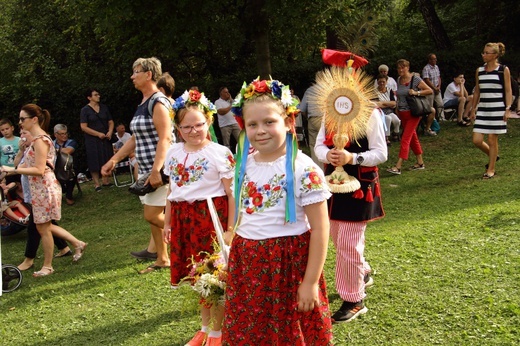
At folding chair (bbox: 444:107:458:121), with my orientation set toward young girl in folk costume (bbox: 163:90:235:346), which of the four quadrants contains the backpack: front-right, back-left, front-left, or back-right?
front-right

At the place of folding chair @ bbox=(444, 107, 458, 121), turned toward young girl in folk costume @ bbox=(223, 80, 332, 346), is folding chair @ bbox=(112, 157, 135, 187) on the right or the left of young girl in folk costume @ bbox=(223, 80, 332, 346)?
right

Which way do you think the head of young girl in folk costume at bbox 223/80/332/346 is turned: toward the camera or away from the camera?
toward the camera

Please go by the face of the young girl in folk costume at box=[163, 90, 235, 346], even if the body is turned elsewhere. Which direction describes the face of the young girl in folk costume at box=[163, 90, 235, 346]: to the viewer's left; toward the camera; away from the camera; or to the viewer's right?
toward the camera

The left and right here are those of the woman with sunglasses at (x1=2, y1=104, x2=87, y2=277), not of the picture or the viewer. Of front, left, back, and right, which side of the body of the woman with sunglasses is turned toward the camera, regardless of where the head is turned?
left

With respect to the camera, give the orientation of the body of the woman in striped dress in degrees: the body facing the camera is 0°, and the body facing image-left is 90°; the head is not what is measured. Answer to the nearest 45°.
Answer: approximately 45°

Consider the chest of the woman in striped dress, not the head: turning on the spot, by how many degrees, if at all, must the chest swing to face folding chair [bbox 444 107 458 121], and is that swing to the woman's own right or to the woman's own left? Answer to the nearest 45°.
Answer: approximately 135° to the woman's own right

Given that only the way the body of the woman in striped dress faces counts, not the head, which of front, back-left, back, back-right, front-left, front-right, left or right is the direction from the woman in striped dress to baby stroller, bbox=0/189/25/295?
front

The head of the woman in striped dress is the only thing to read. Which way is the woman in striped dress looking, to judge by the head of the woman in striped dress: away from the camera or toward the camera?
toward the camera

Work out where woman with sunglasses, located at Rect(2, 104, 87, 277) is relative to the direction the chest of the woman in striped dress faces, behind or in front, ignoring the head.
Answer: in front
